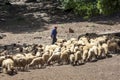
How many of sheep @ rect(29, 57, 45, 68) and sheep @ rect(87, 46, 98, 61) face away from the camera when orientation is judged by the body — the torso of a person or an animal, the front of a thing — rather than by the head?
0

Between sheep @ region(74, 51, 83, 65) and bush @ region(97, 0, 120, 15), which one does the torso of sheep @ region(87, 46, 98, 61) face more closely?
the sheep

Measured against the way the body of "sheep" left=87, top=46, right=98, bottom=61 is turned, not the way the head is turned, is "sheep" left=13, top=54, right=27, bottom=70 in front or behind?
in front

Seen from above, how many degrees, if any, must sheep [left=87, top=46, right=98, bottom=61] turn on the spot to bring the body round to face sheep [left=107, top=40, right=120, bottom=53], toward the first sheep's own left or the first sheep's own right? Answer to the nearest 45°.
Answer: approximately 180°

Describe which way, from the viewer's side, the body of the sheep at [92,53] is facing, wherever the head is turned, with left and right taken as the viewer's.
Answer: facing the viewer and to the left of the viewer

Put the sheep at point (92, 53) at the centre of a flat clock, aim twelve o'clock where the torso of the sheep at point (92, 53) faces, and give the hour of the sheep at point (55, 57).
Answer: the sheep at point (55, 57) is roughly at 1 o'clock from the sheep at point (92, 53).

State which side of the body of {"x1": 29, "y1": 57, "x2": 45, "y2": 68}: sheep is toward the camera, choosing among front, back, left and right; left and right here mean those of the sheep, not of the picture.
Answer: left

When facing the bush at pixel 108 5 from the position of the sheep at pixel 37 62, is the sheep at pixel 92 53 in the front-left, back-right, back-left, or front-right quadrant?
front-right

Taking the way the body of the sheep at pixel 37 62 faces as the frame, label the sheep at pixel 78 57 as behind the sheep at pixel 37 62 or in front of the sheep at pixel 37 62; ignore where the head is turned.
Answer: behind
